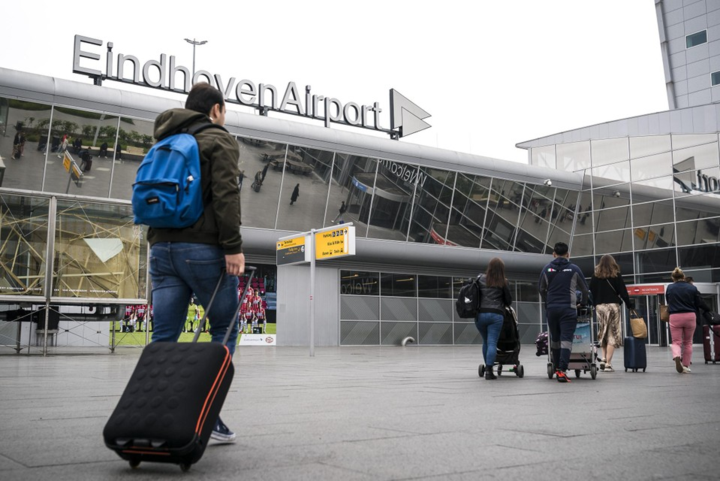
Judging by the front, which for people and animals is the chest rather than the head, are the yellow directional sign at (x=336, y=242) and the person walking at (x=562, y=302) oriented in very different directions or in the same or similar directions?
very different directions

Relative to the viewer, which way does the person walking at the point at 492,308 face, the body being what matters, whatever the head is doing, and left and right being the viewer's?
facing away from the viewer

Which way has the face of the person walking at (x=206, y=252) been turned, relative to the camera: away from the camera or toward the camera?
away from the camera

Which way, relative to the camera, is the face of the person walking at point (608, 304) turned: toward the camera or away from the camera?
away from the camera

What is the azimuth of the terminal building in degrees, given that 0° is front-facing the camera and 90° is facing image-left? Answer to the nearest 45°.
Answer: approximately 315°

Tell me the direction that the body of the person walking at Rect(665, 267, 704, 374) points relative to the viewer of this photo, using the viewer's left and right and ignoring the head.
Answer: facing away from the viewer

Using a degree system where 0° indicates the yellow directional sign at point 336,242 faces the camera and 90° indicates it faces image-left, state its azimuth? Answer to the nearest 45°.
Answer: approximately 45°

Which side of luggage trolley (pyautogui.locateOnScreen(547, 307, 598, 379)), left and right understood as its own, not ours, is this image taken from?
back

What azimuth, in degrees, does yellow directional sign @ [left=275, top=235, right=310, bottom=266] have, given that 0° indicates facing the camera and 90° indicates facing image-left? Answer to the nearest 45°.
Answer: approximately 45°

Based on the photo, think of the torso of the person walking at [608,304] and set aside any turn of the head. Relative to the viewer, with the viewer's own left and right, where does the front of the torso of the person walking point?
facing away from the viewer

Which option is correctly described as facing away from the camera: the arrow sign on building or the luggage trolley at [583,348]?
the luggage trolley

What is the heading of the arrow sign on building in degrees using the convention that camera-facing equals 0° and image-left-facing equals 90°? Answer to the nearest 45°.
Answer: approximately 315°

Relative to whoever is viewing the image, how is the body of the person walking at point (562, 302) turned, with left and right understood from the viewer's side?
facing away from the viewer
